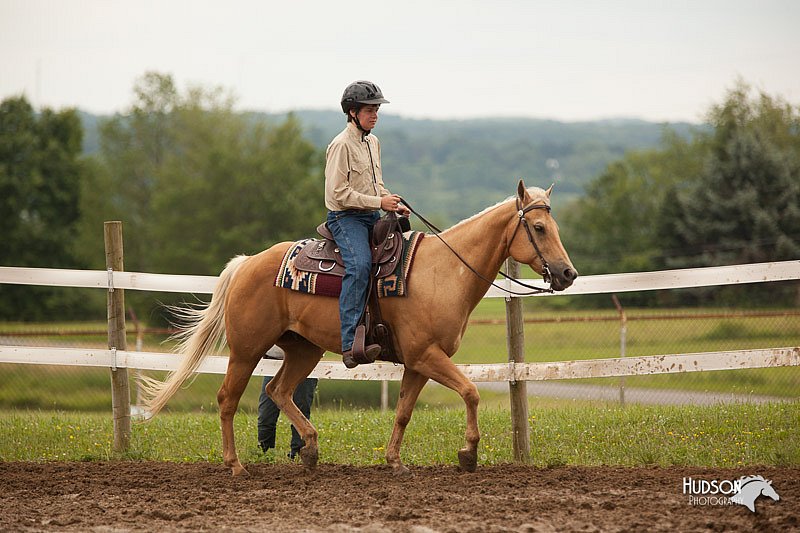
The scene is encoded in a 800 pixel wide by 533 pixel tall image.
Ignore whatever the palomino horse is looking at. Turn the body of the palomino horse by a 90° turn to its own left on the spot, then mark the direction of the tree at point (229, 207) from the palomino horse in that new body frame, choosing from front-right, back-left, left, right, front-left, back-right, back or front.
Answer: front

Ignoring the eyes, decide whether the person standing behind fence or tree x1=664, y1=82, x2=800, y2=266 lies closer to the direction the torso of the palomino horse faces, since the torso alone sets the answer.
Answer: the tree

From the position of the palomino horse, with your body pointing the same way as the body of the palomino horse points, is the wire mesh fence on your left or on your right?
on your left

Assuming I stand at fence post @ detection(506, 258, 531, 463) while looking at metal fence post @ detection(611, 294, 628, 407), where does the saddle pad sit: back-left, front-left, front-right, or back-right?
back-left

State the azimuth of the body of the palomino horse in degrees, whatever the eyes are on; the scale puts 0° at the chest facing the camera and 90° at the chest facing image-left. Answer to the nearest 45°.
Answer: approximately 270°

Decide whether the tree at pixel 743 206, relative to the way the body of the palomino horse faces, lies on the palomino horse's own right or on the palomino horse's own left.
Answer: on the palomino horse's own left

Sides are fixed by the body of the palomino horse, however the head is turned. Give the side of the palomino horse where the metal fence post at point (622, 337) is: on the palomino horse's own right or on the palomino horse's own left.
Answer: on the palomino horse's own left

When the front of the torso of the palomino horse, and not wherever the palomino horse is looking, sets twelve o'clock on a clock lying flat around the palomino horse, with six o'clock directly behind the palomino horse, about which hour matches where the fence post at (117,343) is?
The fence post is roughly at 7 o'clock from the palomino horse.
